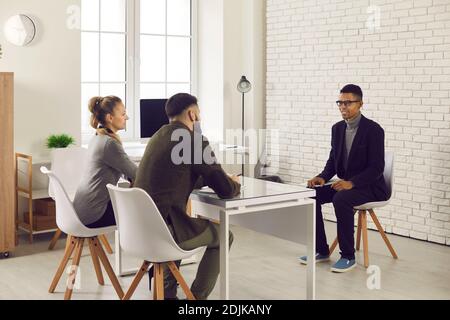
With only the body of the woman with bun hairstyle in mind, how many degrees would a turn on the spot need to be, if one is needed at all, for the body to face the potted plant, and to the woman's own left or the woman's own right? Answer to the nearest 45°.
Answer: approximately 90° to the woman's own left

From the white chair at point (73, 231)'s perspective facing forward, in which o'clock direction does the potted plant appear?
The potted plant is roughly at 9 o'clock from the white chair.

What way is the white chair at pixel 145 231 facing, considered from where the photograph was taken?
facing away from the viewer and to the right of the viewer

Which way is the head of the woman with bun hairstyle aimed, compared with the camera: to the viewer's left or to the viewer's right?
to the viewer's right

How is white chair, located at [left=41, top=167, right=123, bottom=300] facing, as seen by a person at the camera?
facing to the right of the viewer

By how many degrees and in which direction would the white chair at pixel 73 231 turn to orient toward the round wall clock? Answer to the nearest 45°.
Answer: approximately 90° to its left

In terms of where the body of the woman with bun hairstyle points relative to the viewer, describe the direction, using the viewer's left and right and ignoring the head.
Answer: facing to the right of the viewer

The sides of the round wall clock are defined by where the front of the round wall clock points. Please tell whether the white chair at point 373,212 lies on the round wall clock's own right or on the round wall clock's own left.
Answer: on the round wall clock's own left

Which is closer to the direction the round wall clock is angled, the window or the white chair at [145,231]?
the white chair

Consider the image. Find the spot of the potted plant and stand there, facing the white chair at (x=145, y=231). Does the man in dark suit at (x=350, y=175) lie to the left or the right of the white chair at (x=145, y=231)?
left
